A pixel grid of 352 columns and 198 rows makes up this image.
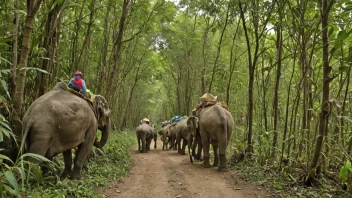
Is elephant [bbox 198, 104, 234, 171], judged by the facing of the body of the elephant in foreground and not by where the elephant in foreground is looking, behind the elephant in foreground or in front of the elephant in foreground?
in front

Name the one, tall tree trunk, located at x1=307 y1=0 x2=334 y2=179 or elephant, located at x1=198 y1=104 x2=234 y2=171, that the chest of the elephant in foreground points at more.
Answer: the elephant

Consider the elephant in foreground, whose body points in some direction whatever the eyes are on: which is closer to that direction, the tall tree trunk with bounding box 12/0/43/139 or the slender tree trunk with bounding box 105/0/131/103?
the slender tree trunk

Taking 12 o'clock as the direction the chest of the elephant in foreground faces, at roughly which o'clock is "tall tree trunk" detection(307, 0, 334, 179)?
The tall tree trunk is roughly at 2 o'clock from the elephant in foreground.

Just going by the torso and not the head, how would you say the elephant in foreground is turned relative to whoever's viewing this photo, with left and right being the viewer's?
facing away from the viewer and to the right of the viewer
